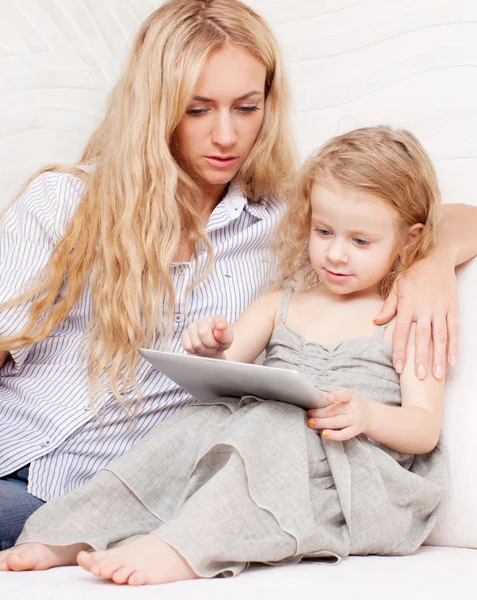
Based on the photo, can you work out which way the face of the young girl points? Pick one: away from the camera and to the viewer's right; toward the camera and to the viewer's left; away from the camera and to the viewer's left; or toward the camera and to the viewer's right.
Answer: toward the camera and to the viewer's left

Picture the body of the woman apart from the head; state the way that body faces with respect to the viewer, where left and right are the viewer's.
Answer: facing the viewer and to the right of the viewer

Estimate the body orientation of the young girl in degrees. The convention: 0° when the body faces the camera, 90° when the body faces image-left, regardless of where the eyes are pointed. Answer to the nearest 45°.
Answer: approximately 45°

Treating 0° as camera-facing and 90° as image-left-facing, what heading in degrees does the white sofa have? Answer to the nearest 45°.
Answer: approximately 0°
